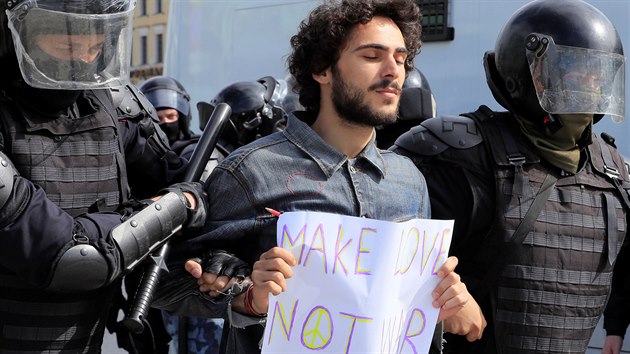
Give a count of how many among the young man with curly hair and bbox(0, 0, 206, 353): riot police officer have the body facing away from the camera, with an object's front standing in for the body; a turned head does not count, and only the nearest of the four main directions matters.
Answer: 0

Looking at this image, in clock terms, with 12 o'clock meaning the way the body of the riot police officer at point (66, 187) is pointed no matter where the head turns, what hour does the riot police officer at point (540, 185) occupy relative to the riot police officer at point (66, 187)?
the riot police officer at point (540, 185) is roughly at 10 o'clock from the riot police officer at point (66, 187).

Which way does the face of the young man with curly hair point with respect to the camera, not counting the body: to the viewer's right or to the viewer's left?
to the viewer's right

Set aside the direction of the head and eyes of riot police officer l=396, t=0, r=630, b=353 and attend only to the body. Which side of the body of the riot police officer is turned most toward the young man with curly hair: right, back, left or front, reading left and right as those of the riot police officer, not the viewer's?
right

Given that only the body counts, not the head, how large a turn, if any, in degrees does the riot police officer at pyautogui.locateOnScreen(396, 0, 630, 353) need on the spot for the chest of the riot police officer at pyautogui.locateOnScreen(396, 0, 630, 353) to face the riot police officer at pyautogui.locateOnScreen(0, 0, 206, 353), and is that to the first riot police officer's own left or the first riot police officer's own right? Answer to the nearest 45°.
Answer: approximately 90° to the first riot police officer's own right

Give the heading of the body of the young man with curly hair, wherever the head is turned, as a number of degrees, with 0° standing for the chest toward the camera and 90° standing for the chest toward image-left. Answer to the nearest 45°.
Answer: approximately 315°

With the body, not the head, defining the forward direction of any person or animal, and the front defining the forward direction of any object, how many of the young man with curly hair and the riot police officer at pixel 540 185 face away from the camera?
0

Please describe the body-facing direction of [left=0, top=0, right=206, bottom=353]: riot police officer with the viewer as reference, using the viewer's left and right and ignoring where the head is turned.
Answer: facing the viewer and to the right of the viewer

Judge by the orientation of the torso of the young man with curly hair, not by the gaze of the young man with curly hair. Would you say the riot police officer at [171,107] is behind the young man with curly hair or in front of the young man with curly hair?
behind

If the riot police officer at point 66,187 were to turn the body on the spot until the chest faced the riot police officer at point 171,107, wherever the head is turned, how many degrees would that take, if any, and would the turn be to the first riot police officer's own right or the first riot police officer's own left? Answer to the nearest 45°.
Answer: approximately 135° to the first riot police officer's own left

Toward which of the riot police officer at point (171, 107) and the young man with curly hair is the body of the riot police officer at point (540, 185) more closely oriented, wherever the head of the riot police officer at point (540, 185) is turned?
the young man with curly hair
